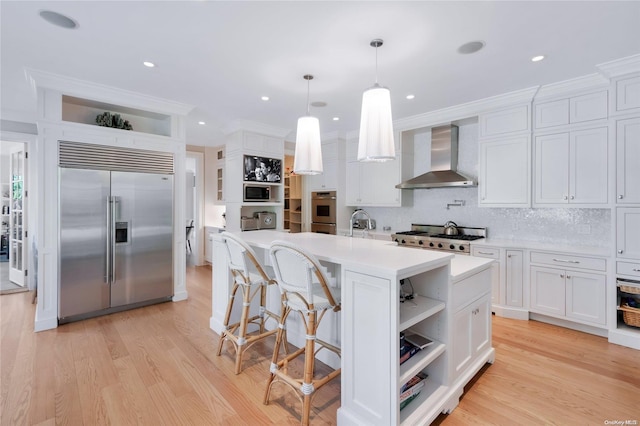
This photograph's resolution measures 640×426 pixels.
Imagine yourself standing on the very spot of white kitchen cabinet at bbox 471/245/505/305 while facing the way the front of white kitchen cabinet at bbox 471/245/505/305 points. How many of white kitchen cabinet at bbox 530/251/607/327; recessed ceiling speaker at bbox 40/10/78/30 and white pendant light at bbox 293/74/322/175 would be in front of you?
2

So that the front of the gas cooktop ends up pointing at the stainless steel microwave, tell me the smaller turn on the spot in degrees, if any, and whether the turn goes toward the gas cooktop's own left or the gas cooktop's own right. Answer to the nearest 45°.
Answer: approximately 45° to the gas cooktop's own right

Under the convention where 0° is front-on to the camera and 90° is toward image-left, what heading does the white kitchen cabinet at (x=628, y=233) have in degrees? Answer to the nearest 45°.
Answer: approximately 0°

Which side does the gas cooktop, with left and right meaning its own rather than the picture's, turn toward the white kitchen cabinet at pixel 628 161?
left

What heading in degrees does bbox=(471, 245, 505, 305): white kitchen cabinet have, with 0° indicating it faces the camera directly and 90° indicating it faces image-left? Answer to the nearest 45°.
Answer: approximately 45°

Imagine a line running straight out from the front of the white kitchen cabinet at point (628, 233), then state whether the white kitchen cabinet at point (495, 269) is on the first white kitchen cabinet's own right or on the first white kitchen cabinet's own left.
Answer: on the first white kitchen cabinet's own right

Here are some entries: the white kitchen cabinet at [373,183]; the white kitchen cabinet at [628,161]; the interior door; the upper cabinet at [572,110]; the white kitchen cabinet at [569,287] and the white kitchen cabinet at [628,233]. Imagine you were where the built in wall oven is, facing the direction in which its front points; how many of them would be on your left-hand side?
5

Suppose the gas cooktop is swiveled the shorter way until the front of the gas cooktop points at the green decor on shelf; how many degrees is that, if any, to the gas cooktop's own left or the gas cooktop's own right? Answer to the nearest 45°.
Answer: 0° — it already faces it
